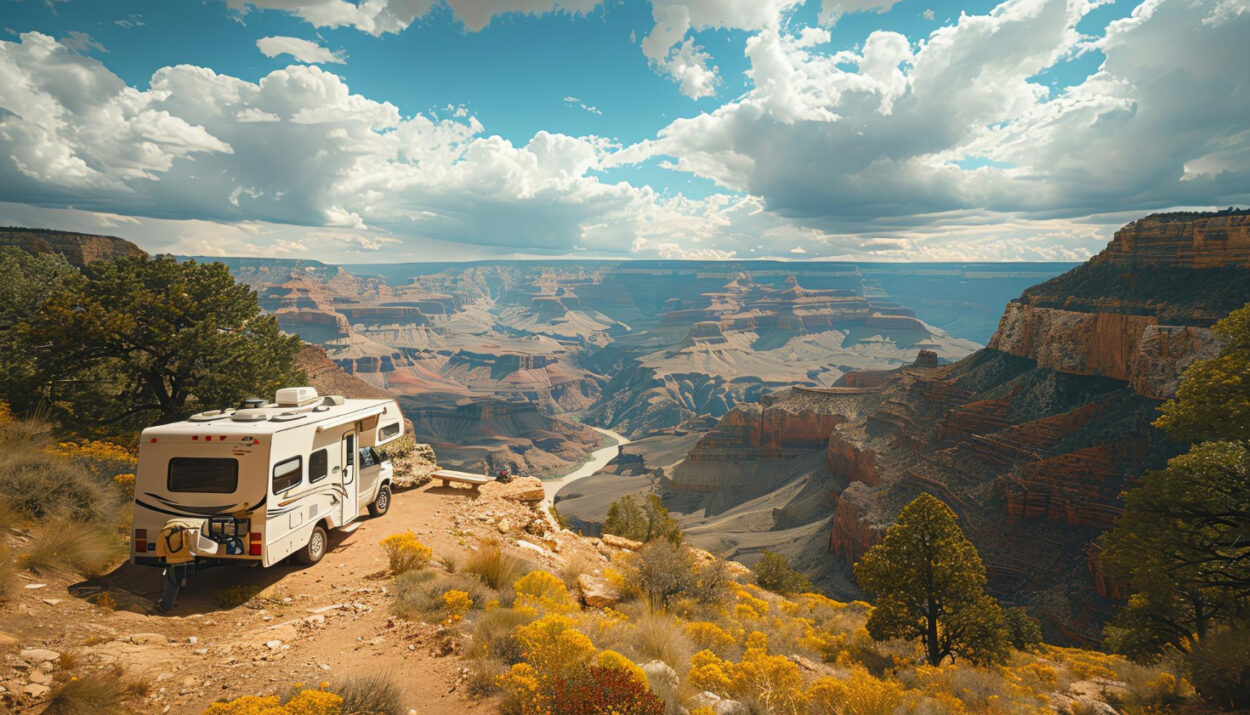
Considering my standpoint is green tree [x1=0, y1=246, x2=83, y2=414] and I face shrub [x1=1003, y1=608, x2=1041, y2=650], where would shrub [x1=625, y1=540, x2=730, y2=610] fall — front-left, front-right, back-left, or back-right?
front-right

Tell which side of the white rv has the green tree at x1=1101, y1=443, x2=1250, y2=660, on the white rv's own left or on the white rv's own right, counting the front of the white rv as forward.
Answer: on the white rv's own right

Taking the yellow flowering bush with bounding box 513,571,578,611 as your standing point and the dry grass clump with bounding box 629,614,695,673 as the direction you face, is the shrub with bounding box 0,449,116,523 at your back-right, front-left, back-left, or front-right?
back-right

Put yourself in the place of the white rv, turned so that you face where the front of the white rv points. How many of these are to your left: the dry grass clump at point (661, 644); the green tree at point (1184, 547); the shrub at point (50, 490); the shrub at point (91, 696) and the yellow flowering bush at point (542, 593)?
1

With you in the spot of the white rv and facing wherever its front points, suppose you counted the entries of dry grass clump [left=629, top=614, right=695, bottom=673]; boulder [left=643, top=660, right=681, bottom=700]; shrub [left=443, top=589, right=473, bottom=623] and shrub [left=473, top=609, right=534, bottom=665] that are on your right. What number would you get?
4

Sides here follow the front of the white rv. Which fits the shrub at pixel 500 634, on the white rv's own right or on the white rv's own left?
on the white rv's own right

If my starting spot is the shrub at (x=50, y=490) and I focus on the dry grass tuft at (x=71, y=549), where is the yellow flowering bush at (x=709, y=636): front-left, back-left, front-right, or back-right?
front-left

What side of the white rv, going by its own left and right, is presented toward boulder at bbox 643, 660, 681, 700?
right

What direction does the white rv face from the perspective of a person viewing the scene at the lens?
facing away from the viewer and to the right of the viewer

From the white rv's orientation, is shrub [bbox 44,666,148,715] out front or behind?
behind

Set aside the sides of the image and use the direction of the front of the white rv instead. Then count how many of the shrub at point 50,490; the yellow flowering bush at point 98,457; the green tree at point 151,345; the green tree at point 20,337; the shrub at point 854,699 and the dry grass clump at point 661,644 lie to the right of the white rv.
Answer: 2

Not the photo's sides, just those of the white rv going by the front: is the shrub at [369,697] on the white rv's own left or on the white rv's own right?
on the white rv's own right
